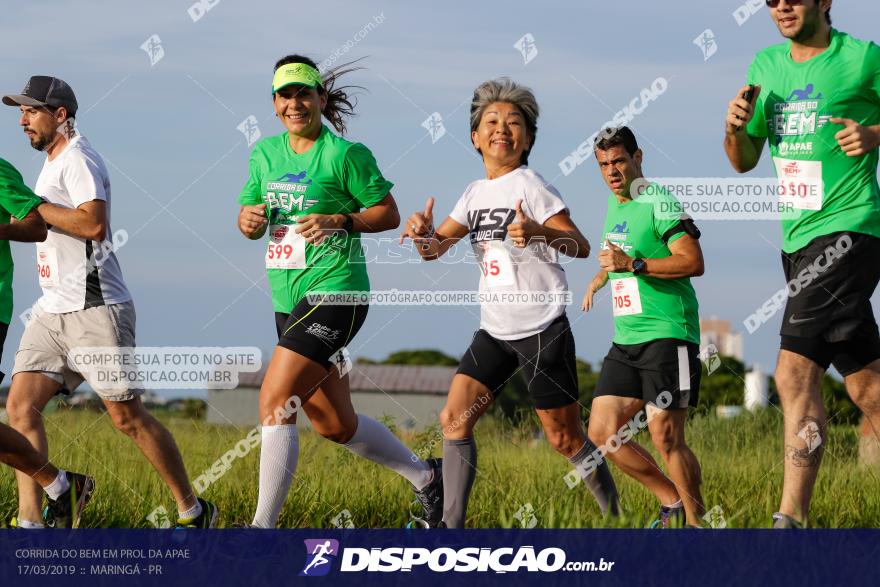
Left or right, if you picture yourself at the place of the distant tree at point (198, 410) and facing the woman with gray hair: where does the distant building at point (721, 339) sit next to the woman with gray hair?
left

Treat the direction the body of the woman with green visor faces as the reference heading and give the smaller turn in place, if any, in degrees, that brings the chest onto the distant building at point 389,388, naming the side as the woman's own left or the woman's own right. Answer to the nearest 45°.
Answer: approximately 135° to the woman's own right
